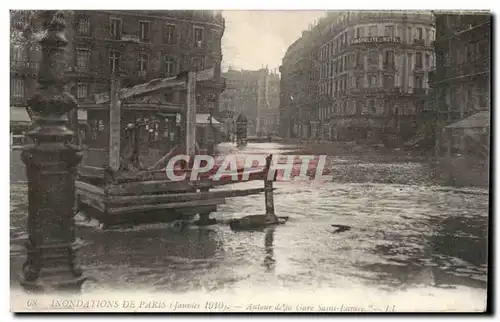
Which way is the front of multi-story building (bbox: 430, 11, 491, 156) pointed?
to the viewer's left

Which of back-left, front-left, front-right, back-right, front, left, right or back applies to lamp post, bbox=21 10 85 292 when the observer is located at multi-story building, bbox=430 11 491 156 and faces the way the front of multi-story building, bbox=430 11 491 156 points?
front-left
